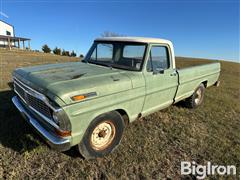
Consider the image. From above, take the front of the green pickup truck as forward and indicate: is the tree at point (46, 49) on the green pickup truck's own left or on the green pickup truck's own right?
on the green pickup truck's own right

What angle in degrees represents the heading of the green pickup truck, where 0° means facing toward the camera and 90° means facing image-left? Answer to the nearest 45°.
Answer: approximately 45°

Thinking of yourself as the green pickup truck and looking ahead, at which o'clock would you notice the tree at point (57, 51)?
The tree is roughly at 4 o'clock from the green pickup truck.

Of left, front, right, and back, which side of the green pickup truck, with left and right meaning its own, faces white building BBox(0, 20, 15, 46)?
right

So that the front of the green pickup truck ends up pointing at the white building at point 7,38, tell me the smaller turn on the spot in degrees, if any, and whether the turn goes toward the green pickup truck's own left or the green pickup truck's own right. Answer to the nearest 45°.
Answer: approximately 90° to the green pickup truck's own right
